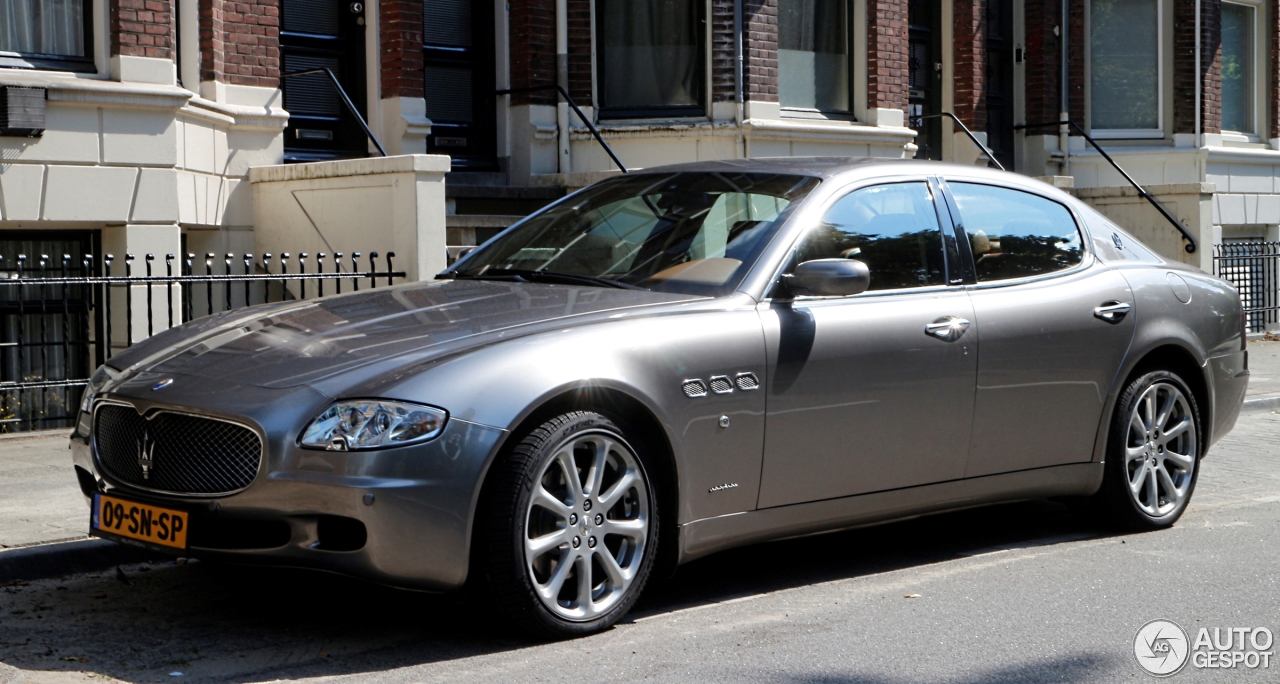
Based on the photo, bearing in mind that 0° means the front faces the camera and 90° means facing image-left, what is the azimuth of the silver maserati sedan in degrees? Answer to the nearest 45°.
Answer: approximately 45°

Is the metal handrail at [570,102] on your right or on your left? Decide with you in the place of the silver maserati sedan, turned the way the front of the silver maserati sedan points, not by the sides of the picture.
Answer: on your right

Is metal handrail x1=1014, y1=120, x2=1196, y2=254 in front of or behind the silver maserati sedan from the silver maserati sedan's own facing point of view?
behind

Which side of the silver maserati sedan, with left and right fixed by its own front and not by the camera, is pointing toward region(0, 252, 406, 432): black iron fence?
right

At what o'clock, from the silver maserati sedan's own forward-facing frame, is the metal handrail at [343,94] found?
The metal handrail is roughly at 4 o'clock from the silver maserati sedan.
